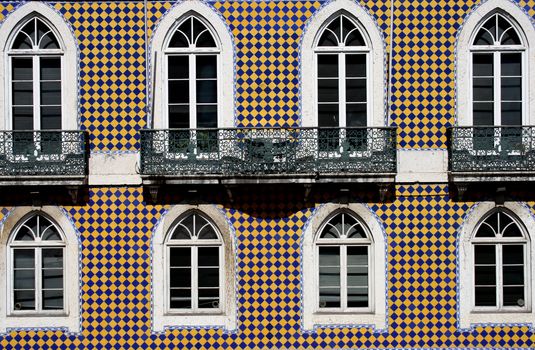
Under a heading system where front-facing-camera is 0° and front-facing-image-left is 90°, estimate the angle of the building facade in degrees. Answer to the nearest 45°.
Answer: approximately 0°
